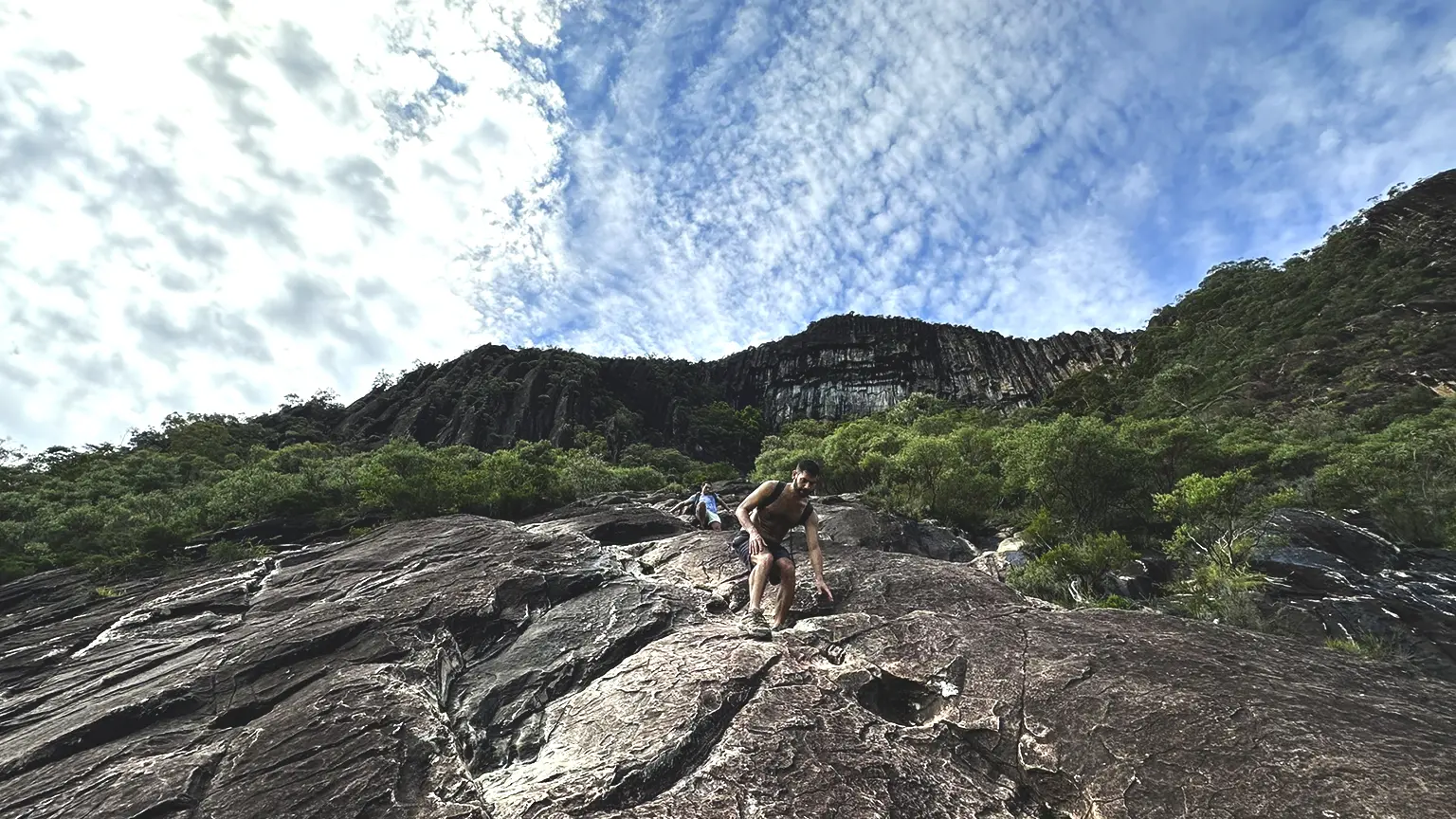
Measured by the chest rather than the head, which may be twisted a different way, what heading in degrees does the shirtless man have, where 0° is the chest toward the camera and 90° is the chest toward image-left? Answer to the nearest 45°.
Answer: approximately 315°

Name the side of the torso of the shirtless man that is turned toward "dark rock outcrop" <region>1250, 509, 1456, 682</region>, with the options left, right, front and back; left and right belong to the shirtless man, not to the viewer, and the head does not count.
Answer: left

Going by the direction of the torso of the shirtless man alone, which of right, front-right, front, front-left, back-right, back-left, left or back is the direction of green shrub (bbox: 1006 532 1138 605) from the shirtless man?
left
